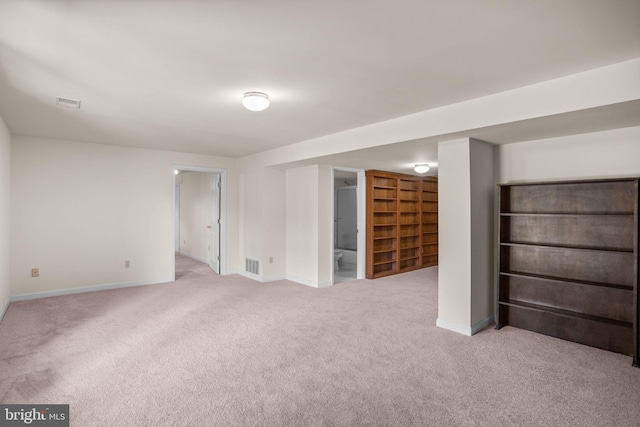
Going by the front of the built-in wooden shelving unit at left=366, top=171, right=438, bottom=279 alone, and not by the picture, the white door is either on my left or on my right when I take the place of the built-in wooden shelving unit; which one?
on my right

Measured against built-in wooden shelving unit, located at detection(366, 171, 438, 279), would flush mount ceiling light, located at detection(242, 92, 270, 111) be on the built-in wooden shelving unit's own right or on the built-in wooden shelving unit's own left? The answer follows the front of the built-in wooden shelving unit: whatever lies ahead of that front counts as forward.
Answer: on the built-in wooden shelving unit's own right

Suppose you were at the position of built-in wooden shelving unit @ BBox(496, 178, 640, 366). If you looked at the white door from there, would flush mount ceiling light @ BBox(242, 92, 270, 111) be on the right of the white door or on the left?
left
